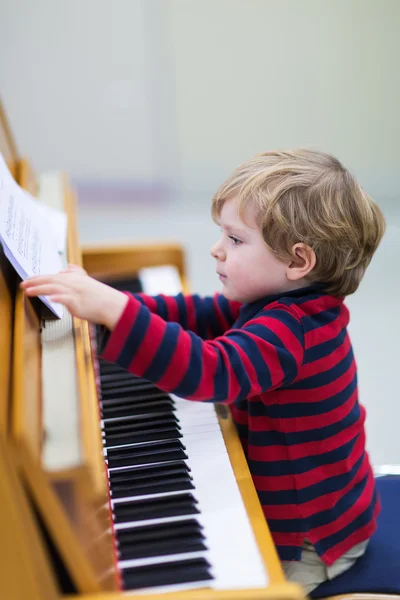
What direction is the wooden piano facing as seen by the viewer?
to the viewer's right

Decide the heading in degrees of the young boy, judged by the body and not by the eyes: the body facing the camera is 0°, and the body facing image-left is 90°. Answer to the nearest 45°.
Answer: approximately 90°

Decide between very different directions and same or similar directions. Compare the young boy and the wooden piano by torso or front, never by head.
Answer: very different directions

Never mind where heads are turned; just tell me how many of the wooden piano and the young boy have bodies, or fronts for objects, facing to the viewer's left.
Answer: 1

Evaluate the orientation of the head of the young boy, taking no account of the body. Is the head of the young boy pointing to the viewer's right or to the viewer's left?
to the viewer's left
